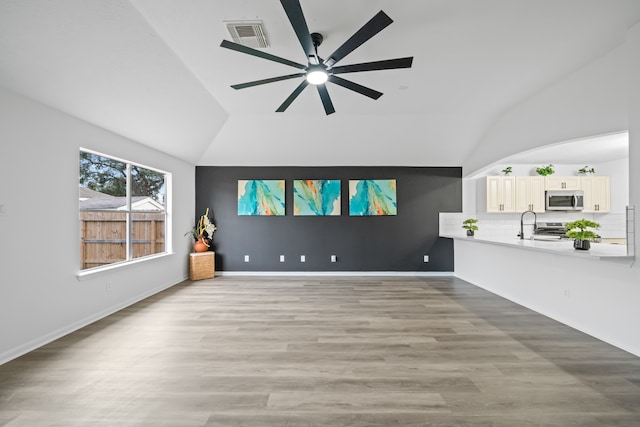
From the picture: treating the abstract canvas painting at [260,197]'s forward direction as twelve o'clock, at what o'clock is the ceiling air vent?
The ceiling air vent is roughly at 12 o'clock from the abstract canvas painting.

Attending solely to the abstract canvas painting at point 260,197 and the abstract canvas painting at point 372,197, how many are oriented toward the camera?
2

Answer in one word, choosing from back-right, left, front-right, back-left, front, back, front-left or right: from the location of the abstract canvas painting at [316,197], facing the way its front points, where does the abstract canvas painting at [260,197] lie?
right

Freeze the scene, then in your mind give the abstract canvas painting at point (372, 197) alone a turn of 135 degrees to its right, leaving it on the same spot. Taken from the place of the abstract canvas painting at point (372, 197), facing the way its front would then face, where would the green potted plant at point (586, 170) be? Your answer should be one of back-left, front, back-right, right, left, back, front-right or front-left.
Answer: back-right

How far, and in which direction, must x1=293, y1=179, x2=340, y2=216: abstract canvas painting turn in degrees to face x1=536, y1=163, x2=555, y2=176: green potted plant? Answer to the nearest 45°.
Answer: approximately 90° to its left

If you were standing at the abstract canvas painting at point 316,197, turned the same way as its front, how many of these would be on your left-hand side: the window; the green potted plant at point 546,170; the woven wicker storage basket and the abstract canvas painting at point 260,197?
1

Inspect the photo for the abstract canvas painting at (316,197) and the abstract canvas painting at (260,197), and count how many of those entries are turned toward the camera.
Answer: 2

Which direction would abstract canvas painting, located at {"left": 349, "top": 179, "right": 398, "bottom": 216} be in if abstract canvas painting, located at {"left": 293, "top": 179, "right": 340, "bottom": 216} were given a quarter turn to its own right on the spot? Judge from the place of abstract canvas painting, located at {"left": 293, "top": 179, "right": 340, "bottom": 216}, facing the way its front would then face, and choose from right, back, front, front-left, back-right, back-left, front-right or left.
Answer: back

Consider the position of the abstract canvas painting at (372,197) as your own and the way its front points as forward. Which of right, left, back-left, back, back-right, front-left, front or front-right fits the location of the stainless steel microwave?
left

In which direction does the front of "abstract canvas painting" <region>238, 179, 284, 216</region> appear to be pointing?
toward the camera

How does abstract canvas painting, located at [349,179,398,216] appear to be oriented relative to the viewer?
toward the camera

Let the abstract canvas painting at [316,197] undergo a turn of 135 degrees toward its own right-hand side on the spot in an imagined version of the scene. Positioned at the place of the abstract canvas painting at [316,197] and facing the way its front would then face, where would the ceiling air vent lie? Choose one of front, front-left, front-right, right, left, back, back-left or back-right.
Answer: back-left

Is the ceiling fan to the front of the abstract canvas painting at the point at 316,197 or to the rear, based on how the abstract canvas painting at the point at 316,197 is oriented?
to the front

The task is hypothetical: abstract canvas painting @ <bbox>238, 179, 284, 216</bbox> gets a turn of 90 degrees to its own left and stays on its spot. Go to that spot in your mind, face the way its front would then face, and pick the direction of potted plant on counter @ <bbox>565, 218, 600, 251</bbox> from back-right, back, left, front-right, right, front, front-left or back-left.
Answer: front-right

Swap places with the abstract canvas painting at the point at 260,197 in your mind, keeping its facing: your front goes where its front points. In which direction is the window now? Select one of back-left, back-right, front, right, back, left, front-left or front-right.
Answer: front-right
